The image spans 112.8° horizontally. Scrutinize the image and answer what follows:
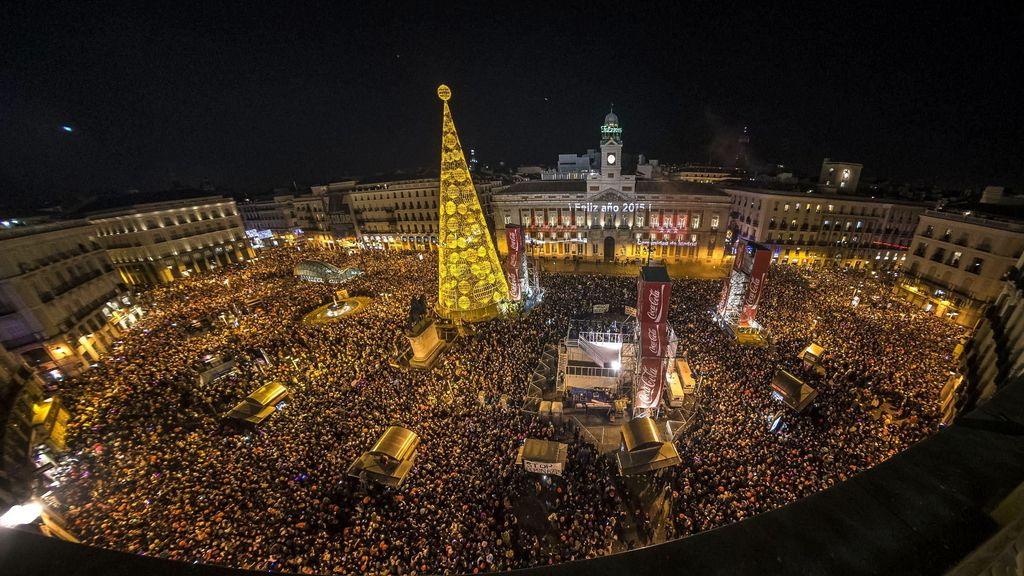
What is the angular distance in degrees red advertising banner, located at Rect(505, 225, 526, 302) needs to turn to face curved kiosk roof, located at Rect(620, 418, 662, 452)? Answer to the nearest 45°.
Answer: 0° — it already faces it

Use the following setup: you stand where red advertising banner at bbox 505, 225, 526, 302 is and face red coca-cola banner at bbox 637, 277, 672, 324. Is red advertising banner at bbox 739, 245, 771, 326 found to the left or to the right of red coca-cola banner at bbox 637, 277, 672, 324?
left

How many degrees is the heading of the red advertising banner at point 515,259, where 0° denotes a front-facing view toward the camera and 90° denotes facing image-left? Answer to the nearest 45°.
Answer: approximately 0°

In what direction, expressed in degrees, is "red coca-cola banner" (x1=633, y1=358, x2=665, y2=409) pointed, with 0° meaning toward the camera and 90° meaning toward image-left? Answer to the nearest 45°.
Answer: approximately 0°

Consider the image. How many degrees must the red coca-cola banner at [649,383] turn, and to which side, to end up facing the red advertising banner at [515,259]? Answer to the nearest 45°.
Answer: approximately 135° to its right

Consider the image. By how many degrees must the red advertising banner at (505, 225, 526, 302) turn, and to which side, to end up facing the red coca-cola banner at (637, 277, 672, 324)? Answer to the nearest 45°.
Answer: approximately 45° to its left

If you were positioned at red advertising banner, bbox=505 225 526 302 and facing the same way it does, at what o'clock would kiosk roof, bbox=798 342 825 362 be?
The kiosk roof is roughly at 10 o'clock from the red advertising banner.

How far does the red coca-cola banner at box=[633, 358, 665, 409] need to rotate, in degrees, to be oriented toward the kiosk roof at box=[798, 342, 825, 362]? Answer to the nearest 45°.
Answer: approximately 135° to its left

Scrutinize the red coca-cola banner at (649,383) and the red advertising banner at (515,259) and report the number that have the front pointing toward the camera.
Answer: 2

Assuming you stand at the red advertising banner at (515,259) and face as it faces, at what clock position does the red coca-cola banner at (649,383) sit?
The red coca-cola banner is roughly at 11 o'clock from the red advertising banner.

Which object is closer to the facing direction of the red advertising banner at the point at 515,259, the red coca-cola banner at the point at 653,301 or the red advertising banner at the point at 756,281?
the red coca-cola banner

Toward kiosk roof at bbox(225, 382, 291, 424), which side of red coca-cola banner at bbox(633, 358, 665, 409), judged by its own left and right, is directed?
right

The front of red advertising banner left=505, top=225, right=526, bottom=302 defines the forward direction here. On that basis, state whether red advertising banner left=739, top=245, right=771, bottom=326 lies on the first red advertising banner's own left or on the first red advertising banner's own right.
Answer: on the first red advertising banner's own left
